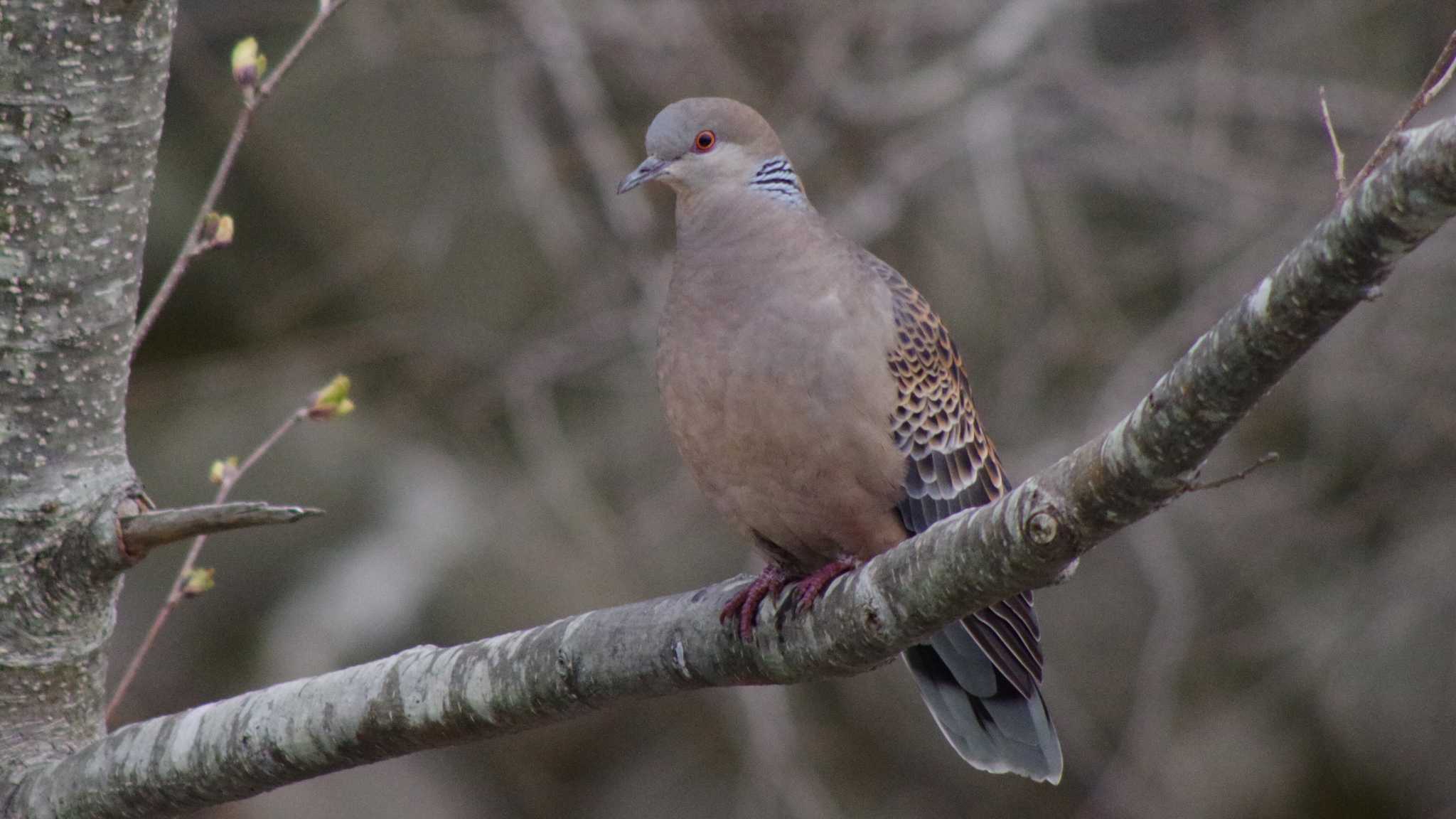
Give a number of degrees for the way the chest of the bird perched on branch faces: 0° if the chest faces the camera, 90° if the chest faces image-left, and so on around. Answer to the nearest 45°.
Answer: approximately 45°

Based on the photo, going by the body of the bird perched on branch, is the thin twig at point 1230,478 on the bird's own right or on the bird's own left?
on the bird's own left

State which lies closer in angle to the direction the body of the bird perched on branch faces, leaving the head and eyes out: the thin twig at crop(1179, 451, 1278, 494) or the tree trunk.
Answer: the tree trunk

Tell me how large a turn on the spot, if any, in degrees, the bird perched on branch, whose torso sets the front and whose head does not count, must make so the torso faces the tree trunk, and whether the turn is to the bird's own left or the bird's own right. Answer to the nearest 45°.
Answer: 0° — it already faces it
